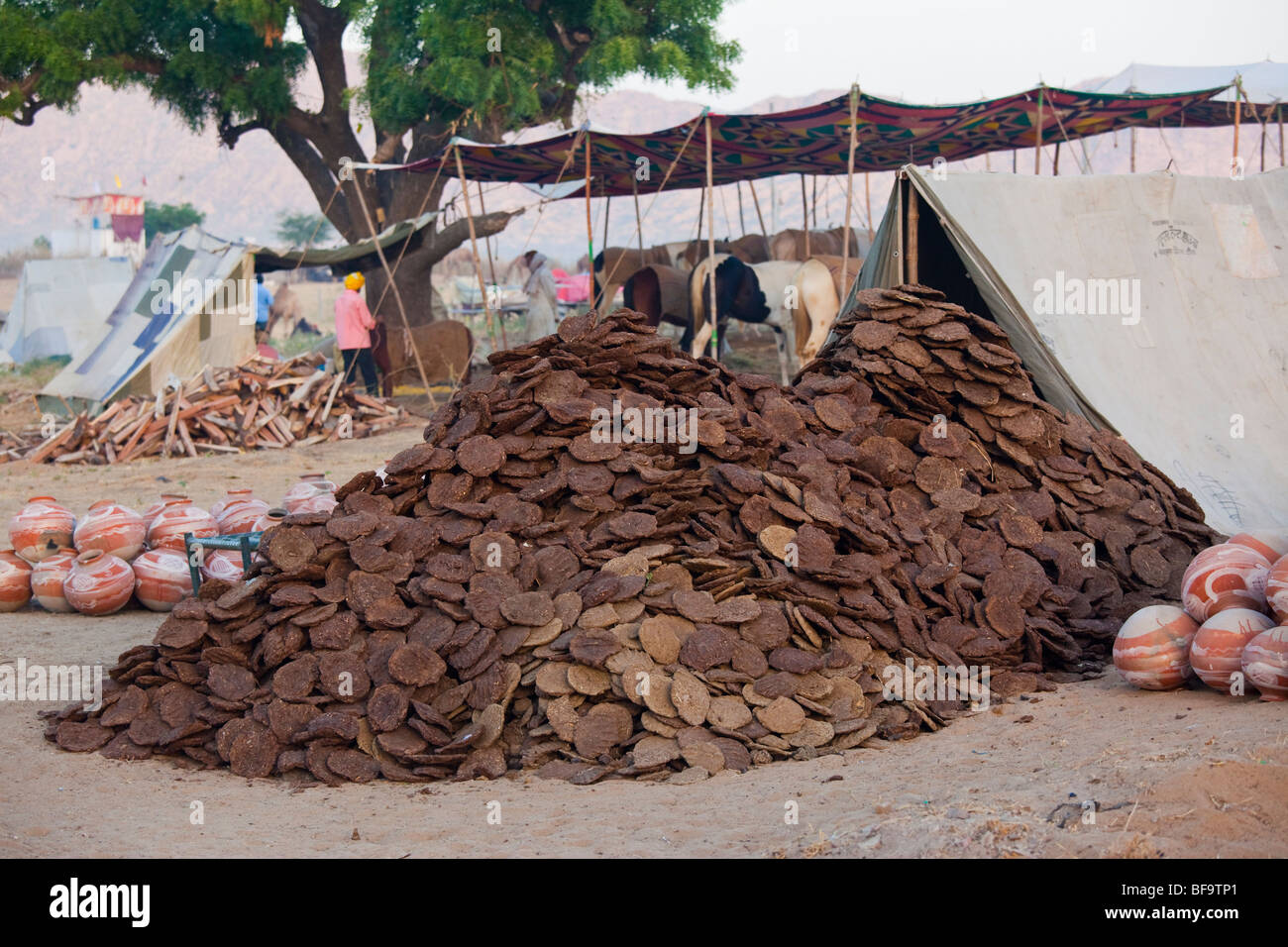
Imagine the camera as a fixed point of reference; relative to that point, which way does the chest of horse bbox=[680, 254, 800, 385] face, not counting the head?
to the viewer's left

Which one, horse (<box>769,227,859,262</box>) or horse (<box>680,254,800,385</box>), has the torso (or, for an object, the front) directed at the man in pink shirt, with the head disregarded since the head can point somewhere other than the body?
horse (<box>680,254,800,385</box>)

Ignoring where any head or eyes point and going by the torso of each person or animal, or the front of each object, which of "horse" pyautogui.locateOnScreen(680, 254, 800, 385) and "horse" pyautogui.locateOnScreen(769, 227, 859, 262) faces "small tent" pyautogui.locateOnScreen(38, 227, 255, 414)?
"horse" pyautogui.locateOnScreen(680, 254, 800, 385)

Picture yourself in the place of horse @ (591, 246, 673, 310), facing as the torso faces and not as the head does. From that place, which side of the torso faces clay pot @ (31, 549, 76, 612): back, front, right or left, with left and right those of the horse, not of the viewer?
left

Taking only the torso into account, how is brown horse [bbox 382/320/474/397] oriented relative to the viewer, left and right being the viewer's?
facing to the left of the viewer
